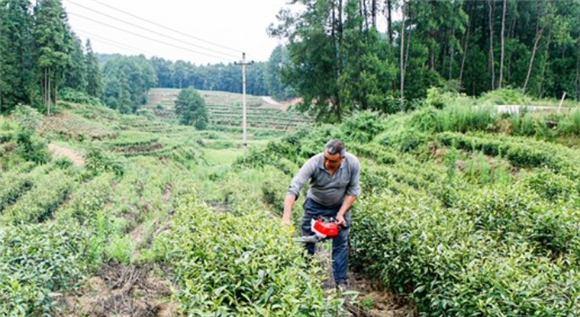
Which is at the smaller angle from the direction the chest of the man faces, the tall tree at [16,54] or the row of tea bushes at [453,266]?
the row of tea bushes

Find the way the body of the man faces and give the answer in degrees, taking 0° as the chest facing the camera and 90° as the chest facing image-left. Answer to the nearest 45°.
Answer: approximately 0°

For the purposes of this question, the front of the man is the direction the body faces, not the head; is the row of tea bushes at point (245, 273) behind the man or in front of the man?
in front

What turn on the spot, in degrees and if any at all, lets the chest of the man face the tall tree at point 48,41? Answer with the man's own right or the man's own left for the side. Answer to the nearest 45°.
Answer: approximately 135° to the man's own right

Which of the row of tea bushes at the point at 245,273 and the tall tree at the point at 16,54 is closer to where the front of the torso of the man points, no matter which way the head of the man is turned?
the row of tea bushes

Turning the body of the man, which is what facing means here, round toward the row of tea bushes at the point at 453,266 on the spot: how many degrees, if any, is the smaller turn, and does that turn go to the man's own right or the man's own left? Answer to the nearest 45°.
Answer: approximately 45° to the man's own left

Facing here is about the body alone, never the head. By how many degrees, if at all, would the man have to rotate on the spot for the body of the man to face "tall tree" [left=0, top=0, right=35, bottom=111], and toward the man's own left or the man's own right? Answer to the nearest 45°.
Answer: approximately 135° to the man's own right
